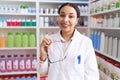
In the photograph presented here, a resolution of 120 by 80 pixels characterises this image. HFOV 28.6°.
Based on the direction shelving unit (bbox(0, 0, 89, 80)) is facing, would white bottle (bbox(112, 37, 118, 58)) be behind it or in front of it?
in front

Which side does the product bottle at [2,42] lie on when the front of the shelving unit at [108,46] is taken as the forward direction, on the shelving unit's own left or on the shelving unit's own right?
on the shelving unit's own right

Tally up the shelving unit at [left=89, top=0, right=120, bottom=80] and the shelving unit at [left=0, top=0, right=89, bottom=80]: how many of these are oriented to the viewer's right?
0

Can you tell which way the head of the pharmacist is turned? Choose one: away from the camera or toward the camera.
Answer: toward the camera

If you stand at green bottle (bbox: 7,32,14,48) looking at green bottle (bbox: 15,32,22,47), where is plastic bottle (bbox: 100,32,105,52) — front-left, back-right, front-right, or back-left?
front-right

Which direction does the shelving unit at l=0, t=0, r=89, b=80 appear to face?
toward the camera

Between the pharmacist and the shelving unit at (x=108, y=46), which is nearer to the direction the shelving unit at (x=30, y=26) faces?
the pharmacist

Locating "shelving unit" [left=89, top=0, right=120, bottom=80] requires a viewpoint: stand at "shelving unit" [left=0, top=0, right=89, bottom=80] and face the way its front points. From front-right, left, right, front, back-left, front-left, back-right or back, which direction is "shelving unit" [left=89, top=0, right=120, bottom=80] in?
front-left

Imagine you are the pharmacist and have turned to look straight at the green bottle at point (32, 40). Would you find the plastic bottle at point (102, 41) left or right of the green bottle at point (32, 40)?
right

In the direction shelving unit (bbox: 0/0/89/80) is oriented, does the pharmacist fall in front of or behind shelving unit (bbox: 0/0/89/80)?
in front
